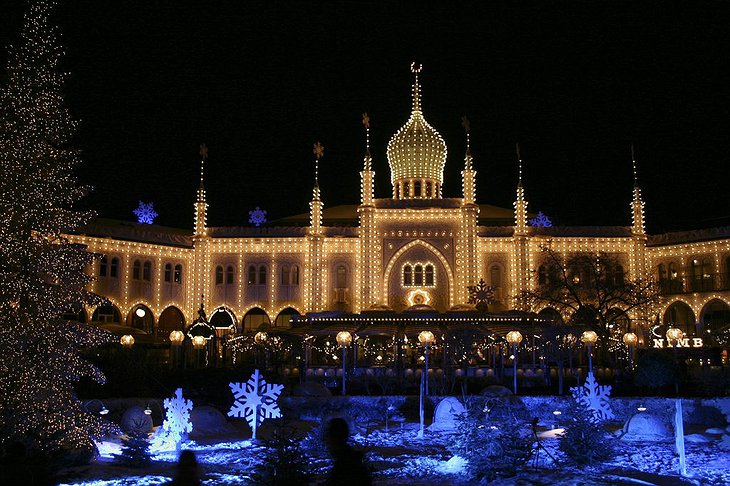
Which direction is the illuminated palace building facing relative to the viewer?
toward the camera

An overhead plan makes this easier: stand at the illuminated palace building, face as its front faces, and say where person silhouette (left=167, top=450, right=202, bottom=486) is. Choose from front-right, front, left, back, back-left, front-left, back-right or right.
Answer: front

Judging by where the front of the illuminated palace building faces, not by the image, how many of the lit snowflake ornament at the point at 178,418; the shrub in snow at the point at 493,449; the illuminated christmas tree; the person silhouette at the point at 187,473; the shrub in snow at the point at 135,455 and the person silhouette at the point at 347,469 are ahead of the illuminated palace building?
6

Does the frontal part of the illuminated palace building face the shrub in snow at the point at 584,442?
yes

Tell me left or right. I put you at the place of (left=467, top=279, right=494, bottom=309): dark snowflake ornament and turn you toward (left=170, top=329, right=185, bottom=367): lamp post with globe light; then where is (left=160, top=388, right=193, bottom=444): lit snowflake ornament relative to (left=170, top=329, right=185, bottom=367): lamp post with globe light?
left

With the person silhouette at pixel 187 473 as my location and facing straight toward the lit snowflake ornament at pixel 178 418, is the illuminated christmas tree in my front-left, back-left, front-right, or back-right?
front-left

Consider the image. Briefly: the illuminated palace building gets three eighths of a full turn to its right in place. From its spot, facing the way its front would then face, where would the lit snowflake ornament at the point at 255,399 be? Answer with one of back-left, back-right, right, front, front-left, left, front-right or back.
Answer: back-left

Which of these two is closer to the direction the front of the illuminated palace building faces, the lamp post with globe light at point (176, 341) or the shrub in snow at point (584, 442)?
the shrub in snow

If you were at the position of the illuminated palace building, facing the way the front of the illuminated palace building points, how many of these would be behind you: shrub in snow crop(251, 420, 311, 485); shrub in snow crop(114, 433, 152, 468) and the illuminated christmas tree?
0

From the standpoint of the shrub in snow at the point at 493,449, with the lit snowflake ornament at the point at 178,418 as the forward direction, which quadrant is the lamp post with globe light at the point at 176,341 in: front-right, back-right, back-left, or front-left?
front-right

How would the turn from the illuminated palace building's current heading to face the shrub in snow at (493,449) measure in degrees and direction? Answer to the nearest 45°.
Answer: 0° — it already faces it

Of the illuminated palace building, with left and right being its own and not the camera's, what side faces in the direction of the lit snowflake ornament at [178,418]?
front

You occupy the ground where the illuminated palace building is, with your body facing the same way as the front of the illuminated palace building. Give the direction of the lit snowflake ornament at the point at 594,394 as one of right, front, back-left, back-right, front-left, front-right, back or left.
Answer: front

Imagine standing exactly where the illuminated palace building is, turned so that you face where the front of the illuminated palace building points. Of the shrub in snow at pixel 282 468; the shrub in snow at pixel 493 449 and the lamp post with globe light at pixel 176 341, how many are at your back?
0

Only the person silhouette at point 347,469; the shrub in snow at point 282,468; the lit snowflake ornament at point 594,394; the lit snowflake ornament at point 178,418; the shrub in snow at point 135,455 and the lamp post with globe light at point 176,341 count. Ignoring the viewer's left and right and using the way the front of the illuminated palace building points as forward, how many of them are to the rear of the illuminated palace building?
0

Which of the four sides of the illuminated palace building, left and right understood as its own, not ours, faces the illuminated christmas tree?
front

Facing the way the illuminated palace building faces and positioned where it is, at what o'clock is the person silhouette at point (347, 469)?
The person silhouette is roughly at 12 o'clock from the illuminated palace building.

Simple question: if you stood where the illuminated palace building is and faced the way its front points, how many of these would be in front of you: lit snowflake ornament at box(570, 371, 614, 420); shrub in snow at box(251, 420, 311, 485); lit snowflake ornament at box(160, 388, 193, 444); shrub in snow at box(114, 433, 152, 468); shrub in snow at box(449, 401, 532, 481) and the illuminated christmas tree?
6

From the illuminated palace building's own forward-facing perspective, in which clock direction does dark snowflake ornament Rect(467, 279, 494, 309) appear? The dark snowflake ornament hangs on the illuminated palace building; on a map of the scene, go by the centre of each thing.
The dark snowflake ornament is roughly at 10 o'clock from the illuminated palace building.
